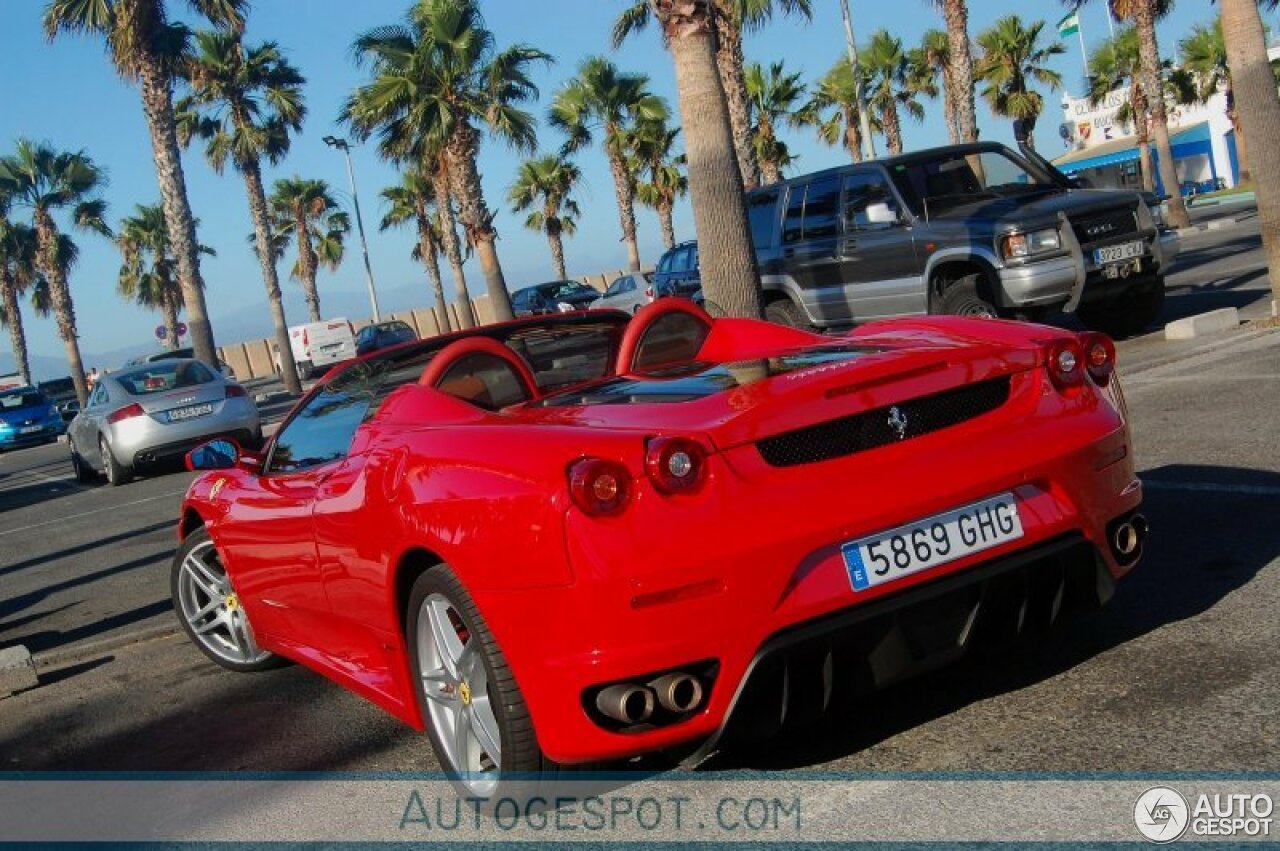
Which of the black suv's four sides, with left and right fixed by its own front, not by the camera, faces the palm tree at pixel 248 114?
back

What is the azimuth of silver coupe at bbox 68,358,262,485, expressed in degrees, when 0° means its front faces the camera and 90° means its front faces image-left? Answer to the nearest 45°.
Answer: approximately 135°

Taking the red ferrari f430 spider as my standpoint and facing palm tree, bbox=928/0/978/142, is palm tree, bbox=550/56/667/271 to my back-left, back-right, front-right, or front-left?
front-left

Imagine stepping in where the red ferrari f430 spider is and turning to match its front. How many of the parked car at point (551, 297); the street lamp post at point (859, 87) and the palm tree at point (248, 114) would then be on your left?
0

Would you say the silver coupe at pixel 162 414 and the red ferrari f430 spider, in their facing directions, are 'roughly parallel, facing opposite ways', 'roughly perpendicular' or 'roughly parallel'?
roughly parallel

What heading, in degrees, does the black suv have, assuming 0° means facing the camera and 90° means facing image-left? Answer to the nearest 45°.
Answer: approximately 315°

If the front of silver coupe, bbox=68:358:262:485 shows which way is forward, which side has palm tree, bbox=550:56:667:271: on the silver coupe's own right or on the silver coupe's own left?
on the silver coupe's own right

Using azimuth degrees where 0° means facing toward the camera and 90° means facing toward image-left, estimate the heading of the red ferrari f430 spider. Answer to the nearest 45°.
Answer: approximately 135°

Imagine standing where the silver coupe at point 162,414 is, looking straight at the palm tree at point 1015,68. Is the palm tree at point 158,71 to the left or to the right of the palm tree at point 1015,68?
left

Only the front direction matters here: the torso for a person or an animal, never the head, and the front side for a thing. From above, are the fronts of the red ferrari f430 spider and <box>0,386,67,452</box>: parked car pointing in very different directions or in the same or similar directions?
very different directions

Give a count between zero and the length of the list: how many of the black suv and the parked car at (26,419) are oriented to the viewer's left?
0

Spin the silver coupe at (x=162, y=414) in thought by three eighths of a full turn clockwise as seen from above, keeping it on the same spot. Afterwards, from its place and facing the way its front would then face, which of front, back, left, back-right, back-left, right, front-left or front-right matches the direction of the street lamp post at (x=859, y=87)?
front-left

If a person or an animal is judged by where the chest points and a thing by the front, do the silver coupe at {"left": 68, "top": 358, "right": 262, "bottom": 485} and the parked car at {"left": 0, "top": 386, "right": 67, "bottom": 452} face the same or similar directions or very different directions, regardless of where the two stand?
very different directions

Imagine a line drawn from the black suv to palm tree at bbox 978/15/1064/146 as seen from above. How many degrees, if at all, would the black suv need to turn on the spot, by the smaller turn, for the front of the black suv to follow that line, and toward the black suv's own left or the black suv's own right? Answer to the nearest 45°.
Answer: approximately 135° to the black suv's own left

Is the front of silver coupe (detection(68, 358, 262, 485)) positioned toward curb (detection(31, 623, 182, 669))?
no
